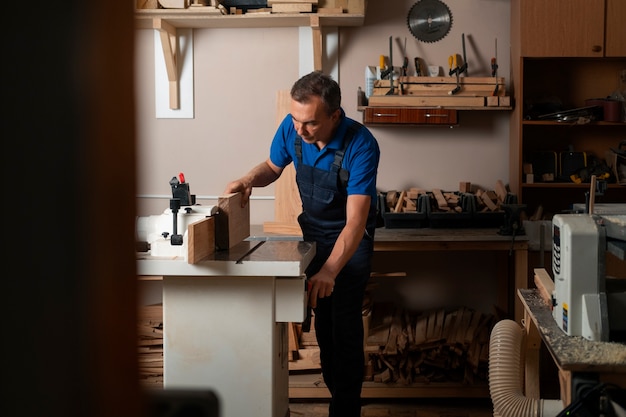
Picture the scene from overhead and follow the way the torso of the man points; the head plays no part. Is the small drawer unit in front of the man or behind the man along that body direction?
behind

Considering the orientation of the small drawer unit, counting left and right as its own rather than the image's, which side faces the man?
front

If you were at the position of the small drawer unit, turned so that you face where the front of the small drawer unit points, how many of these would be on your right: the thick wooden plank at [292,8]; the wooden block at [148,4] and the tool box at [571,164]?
2

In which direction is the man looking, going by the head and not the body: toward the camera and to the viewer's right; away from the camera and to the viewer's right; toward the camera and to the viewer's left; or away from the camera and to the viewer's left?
toward the camera and to the viewer's left

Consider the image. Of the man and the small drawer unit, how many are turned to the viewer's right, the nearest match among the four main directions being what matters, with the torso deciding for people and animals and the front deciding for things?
0

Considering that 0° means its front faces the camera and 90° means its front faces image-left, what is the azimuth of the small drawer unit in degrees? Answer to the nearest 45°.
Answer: approximately 0°

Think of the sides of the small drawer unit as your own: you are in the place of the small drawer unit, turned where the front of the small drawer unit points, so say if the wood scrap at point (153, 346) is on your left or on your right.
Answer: on your right

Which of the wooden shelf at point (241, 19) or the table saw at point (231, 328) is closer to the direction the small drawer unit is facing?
the table saw

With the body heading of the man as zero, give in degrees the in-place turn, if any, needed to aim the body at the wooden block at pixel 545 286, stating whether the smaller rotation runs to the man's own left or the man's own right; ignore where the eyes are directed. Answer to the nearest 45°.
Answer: approximately 90° to the man's own left

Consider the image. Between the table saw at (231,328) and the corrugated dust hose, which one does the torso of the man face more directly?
the table saw

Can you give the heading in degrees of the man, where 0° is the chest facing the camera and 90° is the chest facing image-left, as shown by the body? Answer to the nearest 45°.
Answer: approximately 45°

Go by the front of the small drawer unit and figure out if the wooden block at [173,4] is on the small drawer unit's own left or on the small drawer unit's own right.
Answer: on the small drawer unit's own right
